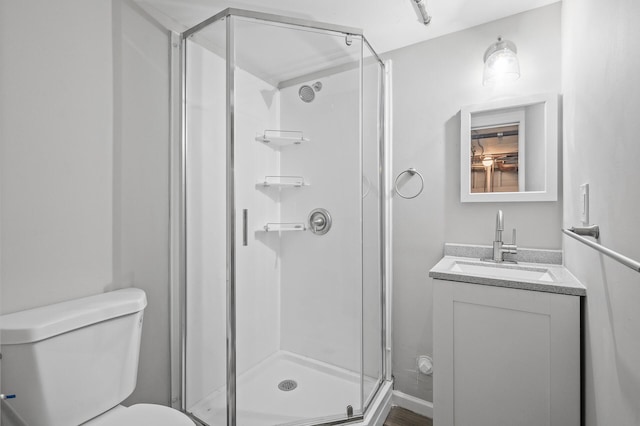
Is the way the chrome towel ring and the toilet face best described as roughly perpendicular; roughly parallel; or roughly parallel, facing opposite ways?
roughly perpendicular

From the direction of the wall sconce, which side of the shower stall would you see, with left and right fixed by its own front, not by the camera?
left

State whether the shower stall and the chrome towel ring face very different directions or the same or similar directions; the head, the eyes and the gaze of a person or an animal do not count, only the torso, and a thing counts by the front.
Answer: same or similar directions

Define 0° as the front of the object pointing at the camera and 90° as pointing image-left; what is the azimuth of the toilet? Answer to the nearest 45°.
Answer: approximately 315°

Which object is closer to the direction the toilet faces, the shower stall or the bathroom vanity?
the bathroom vanity

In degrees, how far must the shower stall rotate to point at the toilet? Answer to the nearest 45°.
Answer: approximately 45° to its right

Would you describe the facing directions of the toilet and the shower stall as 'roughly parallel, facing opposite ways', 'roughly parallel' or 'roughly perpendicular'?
roughly perpendicular

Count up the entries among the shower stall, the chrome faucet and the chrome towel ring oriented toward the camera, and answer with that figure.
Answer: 3

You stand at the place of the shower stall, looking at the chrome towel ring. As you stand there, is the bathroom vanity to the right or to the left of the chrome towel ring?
right

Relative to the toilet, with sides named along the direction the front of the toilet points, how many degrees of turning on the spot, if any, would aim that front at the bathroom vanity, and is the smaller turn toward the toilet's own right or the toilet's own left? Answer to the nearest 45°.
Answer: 0° — it already faces it

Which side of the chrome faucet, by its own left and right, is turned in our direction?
front

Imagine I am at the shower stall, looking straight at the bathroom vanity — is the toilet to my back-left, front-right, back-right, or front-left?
back-right

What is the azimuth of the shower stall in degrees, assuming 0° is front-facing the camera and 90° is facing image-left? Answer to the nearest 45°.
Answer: approximately 0°
